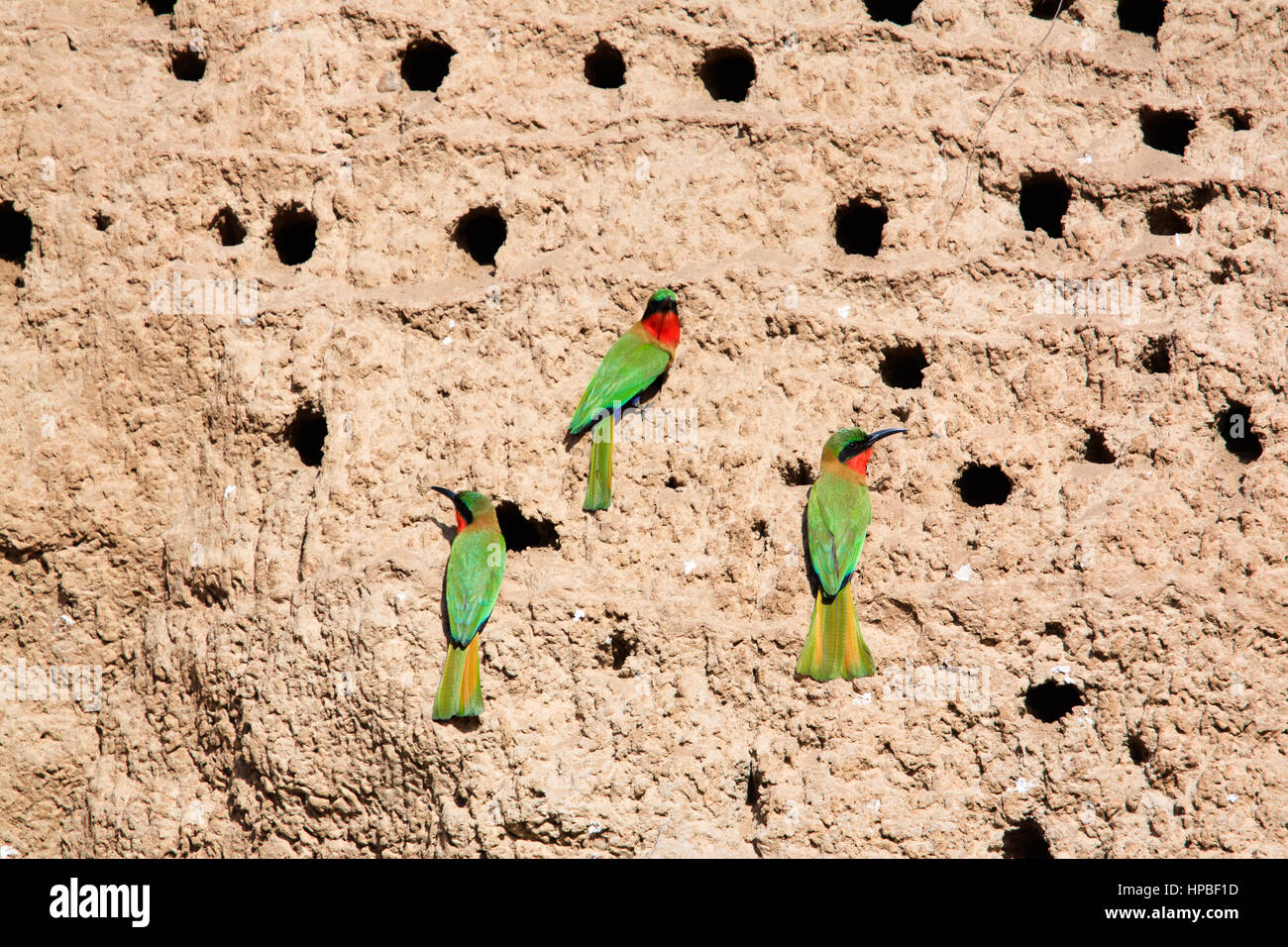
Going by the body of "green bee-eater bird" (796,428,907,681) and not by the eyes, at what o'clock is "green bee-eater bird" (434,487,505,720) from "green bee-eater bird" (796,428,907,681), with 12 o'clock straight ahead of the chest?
"green bee-eater bird" (434,487,505,720) is roughly at 9 o'clock from "green bee-eater bird" (796,428,907,681).

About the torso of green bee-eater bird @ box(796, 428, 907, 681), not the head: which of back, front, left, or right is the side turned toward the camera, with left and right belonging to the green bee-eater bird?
back
